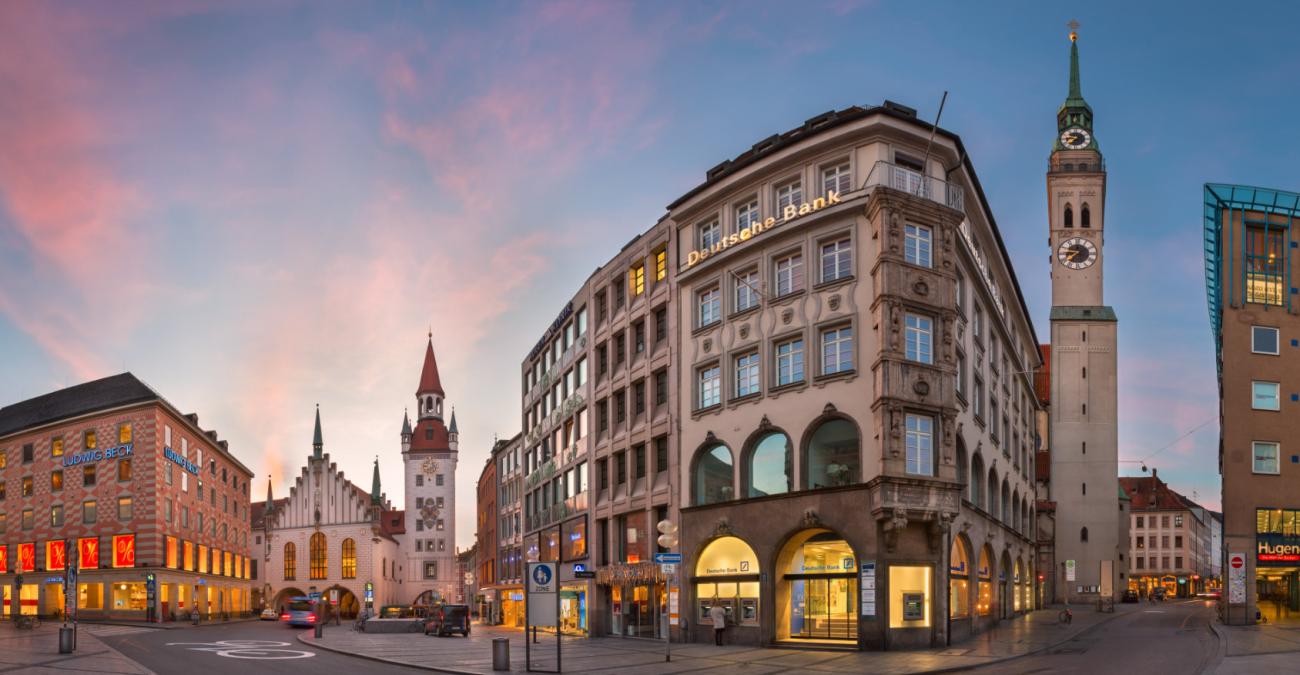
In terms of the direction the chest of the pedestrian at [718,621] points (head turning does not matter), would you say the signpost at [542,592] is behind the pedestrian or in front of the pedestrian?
behind

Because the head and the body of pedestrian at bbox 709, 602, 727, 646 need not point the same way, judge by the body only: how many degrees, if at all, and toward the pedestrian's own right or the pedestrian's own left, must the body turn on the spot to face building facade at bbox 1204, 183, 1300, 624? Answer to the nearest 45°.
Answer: approximately 45° to the pedestrian's own right

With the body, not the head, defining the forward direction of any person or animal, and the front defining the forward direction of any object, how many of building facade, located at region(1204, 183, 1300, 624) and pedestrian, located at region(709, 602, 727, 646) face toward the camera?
1

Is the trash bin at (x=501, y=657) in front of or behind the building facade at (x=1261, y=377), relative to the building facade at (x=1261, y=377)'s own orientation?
in front

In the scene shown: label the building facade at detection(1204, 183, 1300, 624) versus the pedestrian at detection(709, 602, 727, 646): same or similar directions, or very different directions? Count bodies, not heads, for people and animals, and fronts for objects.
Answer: very different directions

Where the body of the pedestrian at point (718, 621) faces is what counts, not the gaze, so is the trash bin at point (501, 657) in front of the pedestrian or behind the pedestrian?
behind

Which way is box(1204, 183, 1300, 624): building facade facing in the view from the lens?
facing the viewer

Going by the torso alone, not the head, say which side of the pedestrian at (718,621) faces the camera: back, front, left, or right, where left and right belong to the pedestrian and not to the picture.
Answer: back

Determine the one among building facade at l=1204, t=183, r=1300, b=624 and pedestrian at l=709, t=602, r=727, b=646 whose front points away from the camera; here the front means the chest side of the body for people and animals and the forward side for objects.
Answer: the pedestrian

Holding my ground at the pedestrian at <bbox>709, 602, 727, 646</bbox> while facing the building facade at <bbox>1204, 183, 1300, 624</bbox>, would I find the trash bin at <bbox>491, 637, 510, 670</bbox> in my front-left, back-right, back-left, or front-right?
back-right
